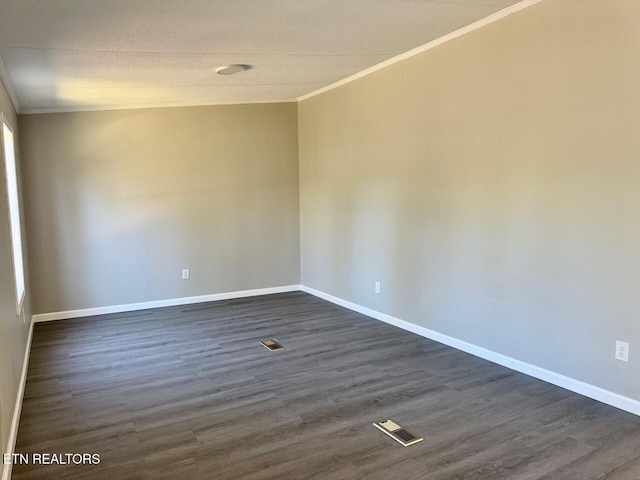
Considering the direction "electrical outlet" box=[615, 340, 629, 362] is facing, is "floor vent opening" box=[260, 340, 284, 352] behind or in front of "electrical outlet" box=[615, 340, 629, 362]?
in front

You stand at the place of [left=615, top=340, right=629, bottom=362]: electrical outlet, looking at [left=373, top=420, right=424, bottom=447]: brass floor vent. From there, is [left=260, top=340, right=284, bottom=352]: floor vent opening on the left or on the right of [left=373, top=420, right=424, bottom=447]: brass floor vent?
right

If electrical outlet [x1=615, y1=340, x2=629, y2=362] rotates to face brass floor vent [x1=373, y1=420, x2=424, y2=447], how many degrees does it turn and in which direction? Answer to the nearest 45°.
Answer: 0° — it already faces it

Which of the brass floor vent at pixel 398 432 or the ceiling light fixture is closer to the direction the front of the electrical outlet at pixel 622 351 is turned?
the brass floor vent

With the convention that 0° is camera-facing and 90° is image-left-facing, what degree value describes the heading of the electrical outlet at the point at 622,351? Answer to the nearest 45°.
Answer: approximately 45°

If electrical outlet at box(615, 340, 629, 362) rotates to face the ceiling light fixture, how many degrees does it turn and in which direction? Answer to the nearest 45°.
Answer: approximately 45° to its right
